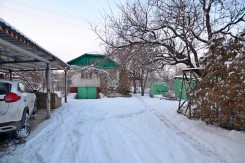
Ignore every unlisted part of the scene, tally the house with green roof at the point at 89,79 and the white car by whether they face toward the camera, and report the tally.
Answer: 1

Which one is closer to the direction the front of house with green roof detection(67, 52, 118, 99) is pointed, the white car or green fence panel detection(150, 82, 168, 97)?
the white car

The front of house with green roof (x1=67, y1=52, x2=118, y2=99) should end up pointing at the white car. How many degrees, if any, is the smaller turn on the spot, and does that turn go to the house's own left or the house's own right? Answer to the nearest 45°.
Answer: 0° — it already faces it

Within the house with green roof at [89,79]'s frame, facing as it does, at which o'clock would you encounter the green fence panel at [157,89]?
The green fence panel is roughly at 9 o'clock from the house with green roof.

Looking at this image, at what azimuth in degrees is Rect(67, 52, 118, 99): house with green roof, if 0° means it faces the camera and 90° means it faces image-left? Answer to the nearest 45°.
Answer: approximately 0°

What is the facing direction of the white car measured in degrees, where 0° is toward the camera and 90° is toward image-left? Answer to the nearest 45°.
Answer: approximately 225°

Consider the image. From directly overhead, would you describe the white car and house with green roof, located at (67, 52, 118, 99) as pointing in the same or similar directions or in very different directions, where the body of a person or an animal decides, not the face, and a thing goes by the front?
very different directions

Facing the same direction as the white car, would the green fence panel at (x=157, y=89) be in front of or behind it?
in front
